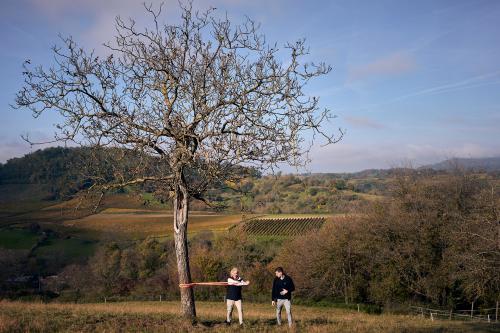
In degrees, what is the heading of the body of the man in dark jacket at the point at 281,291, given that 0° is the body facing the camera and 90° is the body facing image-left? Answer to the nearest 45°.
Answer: approximately 0°
